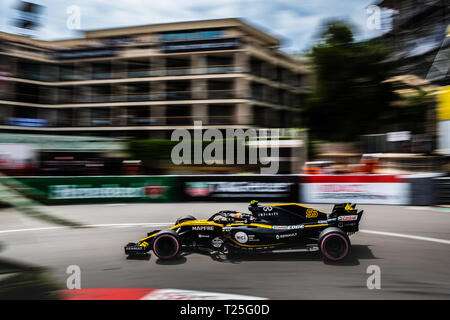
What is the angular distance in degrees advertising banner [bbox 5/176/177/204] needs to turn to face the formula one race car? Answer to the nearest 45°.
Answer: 0° — it already faces it

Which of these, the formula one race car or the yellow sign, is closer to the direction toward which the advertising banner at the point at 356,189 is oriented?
the formula one race car

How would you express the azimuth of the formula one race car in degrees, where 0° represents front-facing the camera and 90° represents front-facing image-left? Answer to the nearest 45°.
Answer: approximately 90°

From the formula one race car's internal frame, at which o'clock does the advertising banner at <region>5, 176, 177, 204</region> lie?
The advertising banner is roughly at 2 o'clock from the formula one race car.

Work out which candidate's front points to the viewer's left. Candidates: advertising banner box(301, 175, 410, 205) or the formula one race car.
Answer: the formula one race car

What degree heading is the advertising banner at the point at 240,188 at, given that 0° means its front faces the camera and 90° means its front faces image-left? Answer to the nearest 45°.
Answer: approximately 0°

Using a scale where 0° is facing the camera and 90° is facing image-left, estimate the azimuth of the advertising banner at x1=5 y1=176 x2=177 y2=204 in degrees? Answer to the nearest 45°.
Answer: approximately 0°

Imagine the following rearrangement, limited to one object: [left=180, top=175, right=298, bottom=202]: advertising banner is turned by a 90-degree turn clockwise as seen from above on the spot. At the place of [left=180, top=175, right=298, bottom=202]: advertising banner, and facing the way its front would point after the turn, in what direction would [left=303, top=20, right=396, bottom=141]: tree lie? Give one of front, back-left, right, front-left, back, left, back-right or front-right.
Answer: back-right

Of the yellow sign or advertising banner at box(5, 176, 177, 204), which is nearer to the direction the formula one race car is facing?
the advertising banner

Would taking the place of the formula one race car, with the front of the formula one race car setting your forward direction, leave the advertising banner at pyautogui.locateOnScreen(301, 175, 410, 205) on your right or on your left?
on your right

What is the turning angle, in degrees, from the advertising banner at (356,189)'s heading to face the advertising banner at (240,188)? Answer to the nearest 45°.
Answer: approximately 90° to its right

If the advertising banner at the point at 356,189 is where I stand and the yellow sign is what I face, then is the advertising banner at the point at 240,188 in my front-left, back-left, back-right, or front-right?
back-left
